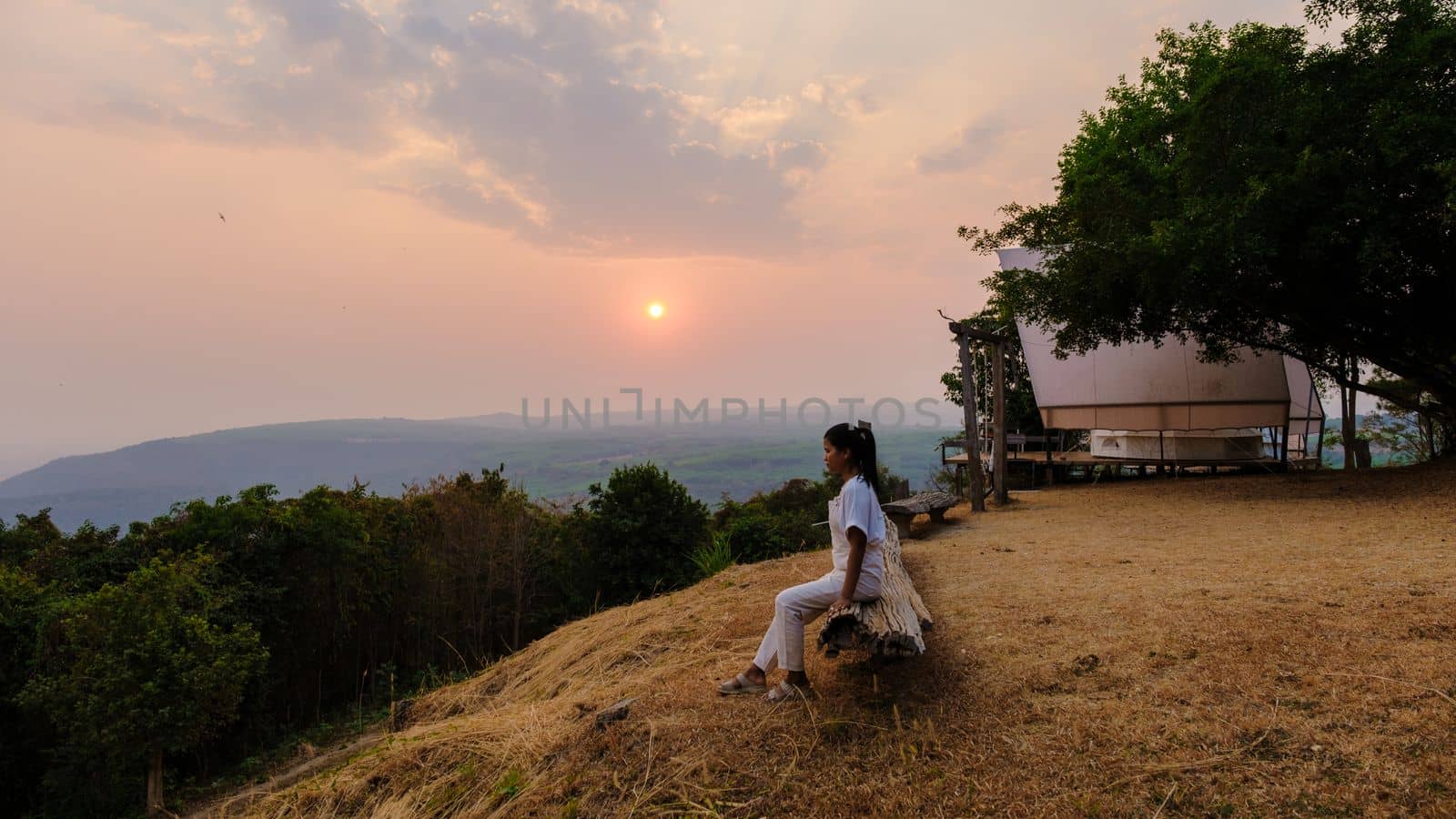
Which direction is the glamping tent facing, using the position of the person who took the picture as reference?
facing to the left of the viewer

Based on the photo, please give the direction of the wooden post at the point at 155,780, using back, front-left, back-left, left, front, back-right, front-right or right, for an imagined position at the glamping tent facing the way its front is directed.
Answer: front-left

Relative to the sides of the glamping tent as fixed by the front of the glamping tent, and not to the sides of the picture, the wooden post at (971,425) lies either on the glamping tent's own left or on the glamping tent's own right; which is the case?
on the glamping tent's own left

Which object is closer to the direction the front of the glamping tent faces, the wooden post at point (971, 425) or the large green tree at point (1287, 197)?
the wooden post

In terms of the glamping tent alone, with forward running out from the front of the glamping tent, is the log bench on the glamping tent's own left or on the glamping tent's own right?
on the glamping tent's own left

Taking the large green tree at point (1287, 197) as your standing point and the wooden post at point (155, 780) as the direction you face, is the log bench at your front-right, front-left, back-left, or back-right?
front-left

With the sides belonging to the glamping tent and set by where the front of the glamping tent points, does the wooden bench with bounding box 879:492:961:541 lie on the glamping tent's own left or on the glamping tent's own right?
on the glamping tent's own left

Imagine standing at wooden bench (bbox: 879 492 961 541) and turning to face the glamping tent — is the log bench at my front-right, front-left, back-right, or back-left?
back-right

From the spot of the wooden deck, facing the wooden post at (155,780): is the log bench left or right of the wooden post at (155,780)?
left
